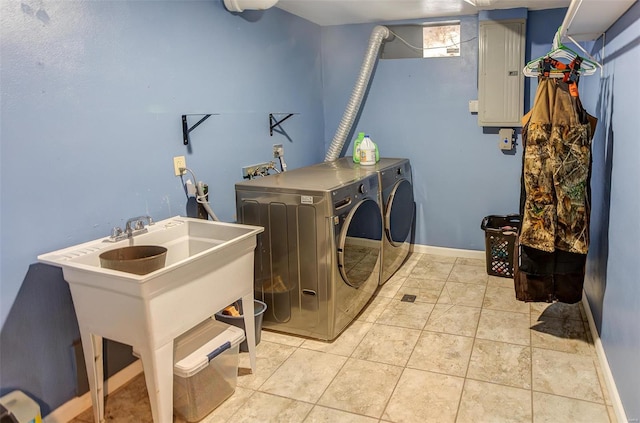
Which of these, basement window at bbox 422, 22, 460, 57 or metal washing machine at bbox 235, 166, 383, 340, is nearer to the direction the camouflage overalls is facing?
the metal washing machine

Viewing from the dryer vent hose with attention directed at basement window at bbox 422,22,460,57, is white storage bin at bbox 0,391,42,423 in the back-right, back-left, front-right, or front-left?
back-right

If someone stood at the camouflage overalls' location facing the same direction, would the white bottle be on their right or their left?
on their right

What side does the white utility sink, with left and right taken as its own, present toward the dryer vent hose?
left

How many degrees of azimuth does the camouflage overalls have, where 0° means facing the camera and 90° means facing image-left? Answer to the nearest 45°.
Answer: approximately 0°

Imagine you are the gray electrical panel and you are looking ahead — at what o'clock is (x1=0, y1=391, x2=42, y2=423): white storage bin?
The white storage bin is roughly at 1 o'clock from the gray electrical panel.

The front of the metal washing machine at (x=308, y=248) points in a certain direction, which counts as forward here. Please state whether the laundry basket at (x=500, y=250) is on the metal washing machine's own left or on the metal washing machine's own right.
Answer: on the metal washing machine's own left

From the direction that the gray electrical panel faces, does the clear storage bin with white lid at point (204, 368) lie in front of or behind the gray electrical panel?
in front

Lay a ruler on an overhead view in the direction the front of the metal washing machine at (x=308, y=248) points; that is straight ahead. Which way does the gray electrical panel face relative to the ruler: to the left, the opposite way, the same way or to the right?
to the right

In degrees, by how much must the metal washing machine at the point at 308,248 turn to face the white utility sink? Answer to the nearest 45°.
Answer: approximately 90° to its right

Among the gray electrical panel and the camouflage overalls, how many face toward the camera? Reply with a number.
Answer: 2

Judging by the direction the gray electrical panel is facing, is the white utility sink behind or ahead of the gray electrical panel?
ahead
